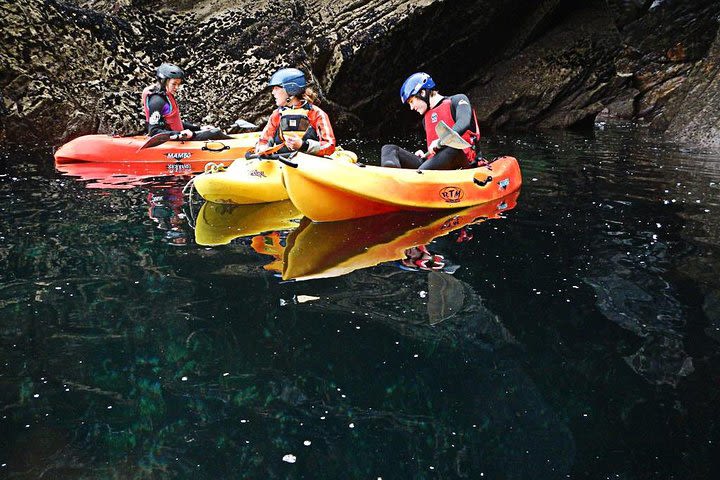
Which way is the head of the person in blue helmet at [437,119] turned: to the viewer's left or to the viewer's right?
to the viewer's left

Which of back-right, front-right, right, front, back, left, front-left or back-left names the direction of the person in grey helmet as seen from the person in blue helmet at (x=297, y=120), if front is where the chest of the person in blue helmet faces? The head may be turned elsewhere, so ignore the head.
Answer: right

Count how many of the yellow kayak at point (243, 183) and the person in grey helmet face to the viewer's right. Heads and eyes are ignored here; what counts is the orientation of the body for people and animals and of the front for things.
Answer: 1

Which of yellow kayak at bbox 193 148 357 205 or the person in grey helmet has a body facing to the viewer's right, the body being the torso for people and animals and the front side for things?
the person in grey helmet

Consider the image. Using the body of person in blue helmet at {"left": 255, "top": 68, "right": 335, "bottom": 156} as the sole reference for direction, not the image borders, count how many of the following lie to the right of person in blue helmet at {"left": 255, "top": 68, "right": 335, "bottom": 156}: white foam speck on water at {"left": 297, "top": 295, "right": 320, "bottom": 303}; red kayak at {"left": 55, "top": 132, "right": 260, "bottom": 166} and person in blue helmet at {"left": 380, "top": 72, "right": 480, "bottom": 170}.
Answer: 1

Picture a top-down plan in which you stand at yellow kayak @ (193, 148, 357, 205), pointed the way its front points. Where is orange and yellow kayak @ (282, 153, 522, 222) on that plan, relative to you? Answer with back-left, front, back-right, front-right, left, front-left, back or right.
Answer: left

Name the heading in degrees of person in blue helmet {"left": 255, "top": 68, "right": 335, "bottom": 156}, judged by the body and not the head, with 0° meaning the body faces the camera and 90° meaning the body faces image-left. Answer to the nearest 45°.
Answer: approximately 45°

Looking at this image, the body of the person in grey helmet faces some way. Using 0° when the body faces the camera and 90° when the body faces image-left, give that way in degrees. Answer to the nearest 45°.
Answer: approximately 270°

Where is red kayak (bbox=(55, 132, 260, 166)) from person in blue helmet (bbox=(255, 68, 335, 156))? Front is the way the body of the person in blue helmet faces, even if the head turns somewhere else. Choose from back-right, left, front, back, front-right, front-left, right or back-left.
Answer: right
